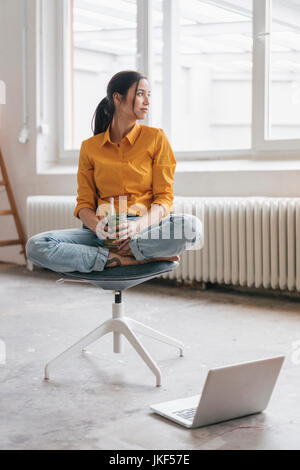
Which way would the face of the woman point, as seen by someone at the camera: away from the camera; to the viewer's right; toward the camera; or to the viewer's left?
to the viewer's right

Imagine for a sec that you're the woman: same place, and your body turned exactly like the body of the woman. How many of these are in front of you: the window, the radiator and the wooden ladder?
0

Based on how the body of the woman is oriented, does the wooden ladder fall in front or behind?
behind

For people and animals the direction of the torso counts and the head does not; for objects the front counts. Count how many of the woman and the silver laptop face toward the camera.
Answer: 1

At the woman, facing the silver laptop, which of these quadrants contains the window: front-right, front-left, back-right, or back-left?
back-left

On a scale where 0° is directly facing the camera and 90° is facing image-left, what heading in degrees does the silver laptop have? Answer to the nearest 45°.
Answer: approximately 135°

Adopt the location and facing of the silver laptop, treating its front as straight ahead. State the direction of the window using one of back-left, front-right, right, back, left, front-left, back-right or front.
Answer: front-right

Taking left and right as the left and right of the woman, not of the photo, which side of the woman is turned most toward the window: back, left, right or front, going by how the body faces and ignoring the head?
back

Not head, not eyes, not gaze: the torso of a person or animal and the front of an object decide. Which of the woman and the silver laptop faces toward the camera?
the woman

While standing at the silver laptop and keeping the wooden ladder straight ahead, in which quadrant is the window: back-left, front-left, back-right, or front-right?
front-right

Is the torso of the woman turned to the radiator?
no

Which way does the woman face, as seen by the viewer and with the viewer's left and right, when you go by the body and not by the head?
facing the viewer
